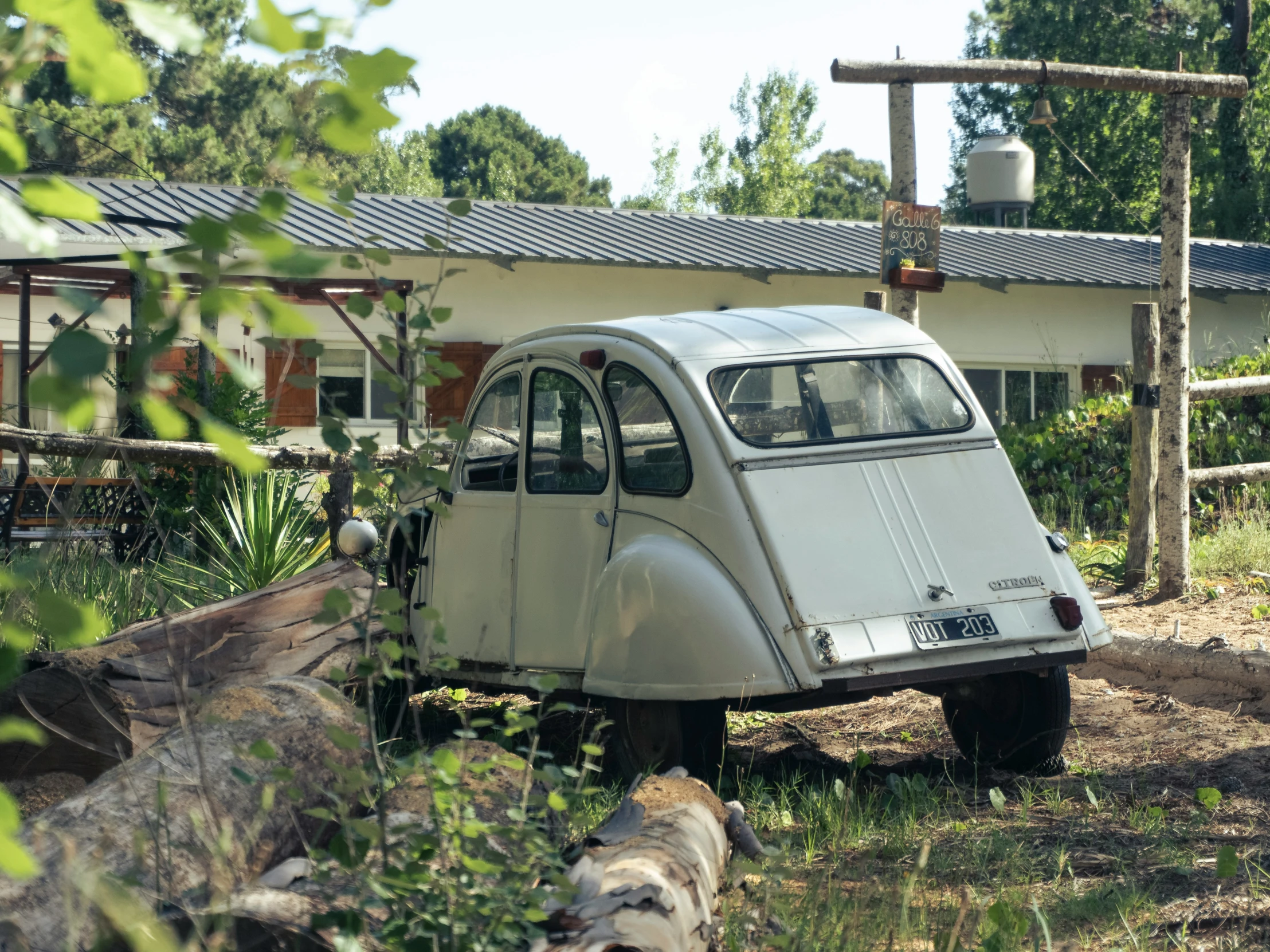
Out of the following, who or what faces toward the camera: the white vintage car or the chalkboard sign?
the chalkboard sign

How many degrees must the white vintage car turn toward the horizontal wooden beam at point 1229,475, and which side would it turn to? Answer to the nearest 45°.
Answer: approximately 90° to its right

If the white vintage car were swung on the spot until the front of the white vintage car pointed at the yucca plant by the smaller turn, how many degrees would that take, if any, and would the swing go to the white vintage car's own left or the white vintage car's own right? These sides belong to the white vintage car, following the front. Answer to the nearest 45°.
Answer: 0° — it already faces it

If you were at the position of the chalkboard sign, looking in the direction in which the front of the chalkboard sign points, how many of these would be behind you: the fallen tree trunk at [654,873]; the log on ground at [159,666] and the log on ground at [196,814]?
0

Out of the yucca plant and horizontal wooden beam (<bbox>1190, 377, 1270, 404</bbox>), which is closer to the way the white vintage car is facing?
the yucca plant

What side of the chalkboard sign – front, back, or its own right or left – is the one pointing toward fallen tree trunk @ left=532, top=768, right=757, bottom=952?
front

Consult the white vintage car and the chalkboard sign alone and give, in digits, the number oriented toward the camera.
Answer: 1

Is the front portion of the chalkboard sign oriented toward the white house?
no

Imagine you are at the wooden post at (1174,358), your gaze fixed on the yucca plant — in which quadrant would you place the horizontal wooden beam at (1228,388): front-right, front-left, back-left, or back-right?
back-right

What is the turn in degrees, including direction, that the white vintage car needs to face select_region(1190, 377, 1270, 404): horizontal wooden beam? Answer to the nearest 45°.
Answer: approximately 90° to its right

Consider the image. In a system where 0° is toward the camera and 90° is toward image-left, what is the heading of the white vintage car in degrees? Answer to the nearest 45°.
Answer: approximately 135°

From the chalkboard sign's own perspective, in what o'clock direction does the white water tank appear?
The white water tank is roughly at 6 o'clock from the chalkboard sign.

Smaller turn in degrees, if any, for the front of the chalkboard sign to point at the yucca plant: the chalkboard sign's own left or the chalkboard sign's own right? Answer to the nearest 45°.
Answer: approximately 90° to the chalkboard sign's own right

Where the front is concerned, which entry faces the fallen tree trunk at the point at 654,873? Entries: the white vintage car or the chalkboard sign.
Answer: the chalkboard sign

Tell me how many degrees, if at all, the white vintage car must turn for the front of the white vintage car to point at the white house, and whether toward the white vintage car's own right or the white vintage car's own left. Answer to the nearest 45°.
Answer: approximately 45° to the white vintage car's own right

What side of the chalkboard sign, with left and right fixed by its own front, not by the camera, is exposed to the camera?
front
